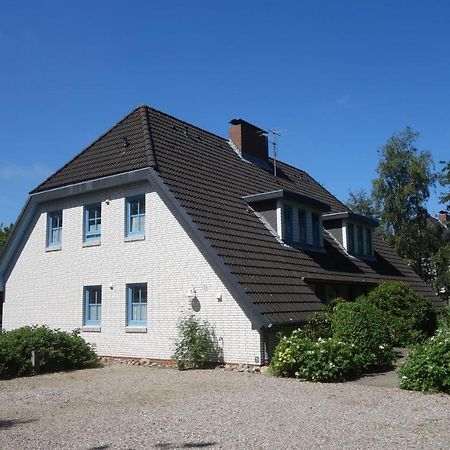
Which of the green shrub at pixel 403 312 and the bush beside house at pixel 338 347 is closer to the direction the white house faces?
the bush beside house
